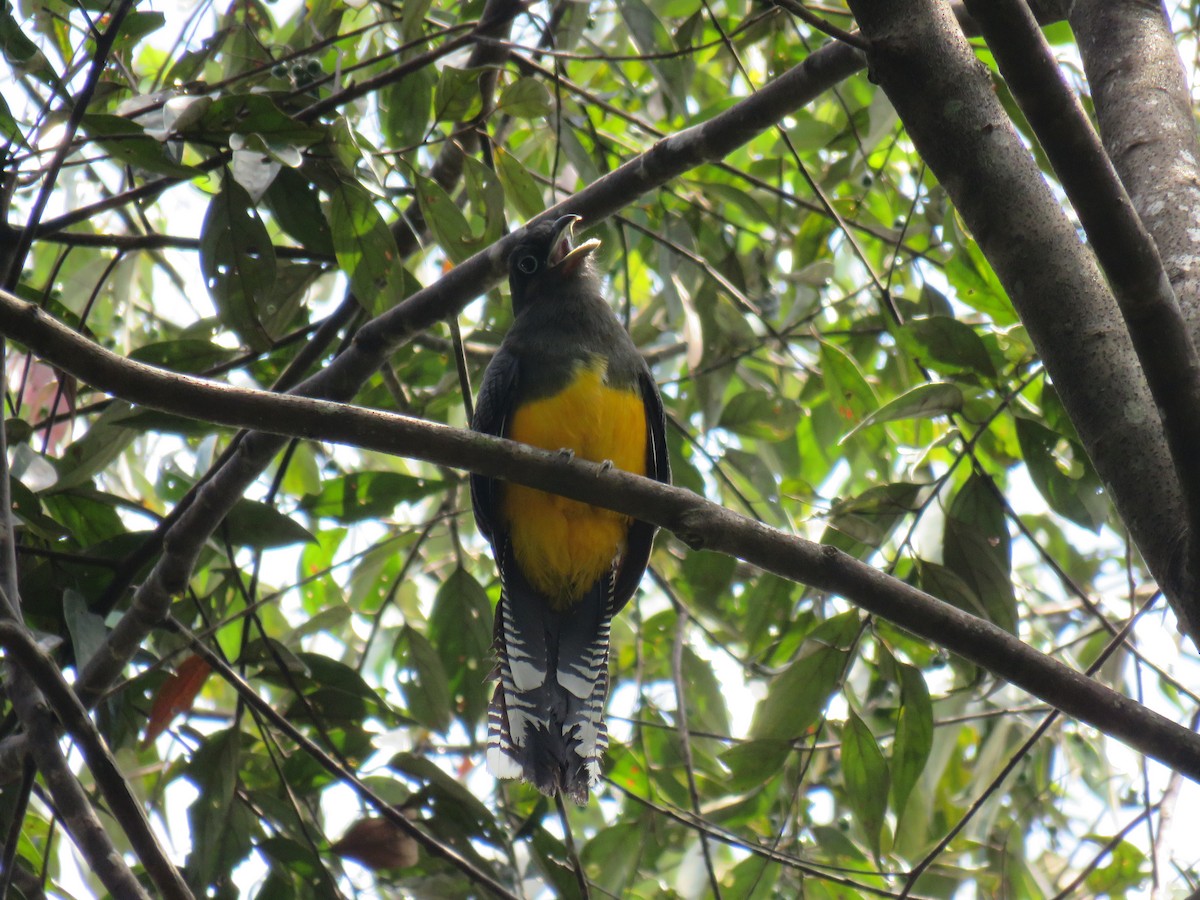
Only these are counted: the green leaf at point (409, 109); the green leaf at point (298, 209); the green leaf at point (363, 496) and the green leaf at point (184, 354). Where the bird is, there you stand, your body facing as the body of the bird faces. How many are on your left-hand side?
0

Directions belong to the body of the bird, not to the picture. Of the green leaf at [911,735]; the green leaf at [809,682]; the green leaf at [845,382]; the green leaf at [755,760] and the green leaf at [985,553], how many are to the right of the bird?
0

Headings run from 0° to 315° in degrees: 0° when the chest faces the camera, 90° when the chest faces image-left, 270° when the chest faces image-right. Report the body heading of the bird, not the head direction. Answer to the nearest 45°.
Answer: approximately 0°

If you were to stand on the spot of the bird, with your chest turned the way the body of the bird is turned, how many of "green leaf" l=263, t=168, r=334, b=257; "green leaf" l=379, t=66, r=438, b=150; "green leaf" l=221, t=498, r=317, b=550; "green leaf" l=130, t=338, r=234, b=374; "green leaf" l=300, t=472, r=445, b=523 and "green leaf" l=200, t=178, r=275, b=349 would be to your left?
0
